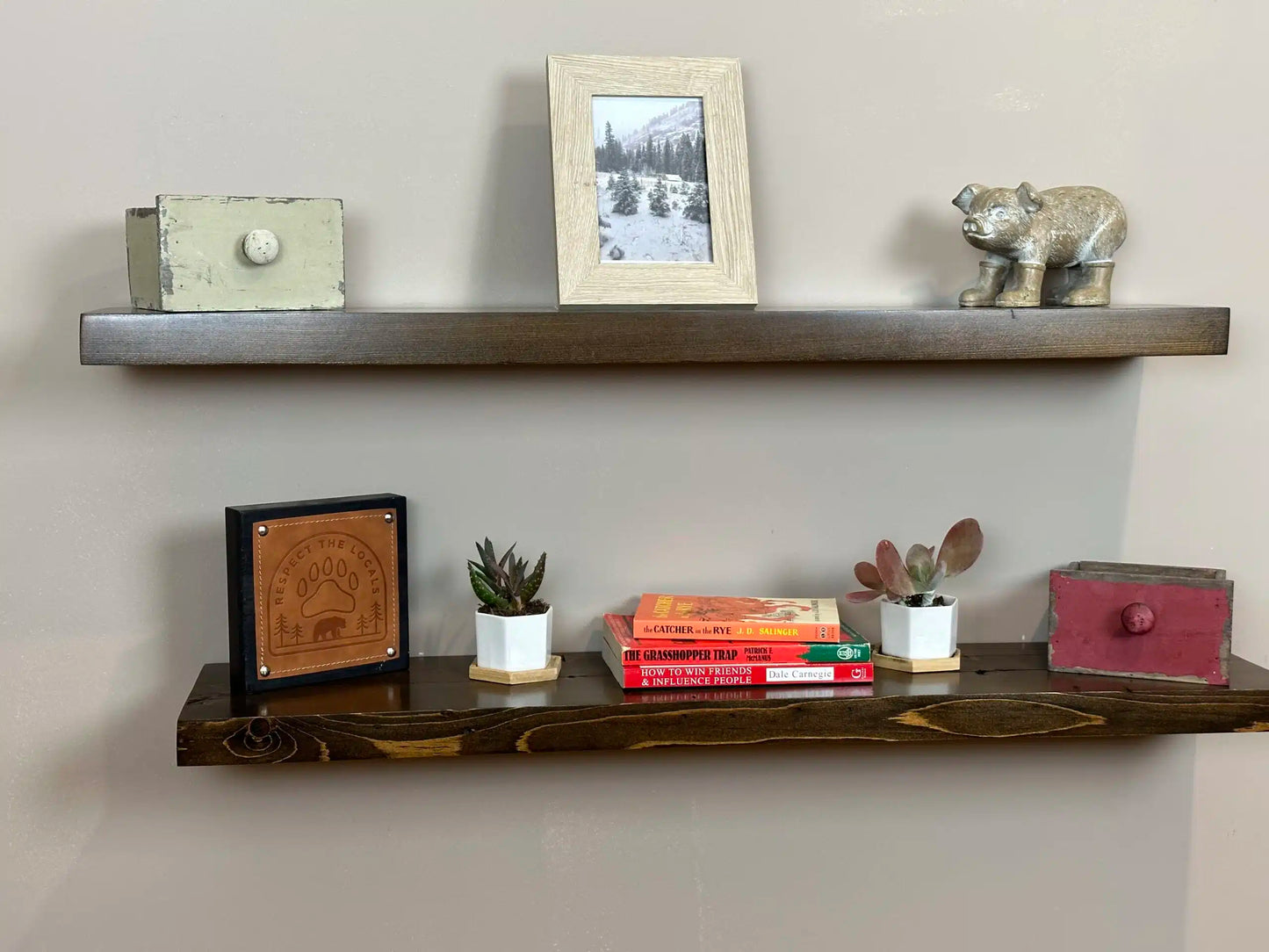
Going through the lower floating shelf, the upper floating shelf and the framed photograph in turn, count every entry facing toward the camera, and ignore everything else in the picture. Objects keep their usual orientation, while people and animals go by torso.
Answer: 3

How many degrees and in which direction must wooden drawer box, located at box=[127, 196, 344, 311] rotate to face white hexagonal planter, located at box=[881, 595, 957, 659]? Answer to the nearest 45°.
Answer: approximately 90° to its left

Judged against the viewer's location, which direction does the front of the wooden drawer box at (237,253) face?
facing the viewer

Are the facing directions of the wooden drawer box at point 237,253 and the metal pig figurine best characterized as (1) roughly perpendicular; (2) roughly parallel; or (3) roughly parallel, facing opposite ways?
roughly perpendicular

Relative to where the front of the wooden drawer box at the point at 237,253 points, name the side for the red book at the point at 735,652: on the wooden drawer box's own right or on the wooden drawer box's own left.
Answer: on the wooden drawer box's own left

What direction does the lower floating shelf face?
toward the camera

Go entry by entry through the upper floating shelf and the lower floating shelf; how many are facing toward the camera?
2

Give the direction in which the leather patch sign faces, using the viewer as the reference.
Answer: facing the viewer and to the right of the viewer

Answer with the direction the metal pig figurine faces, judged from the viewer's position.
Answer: facing the viewer and to the left of the viewer

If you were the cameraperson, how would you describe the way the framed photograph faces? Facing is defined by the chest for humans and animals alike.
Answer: facing the viewer
